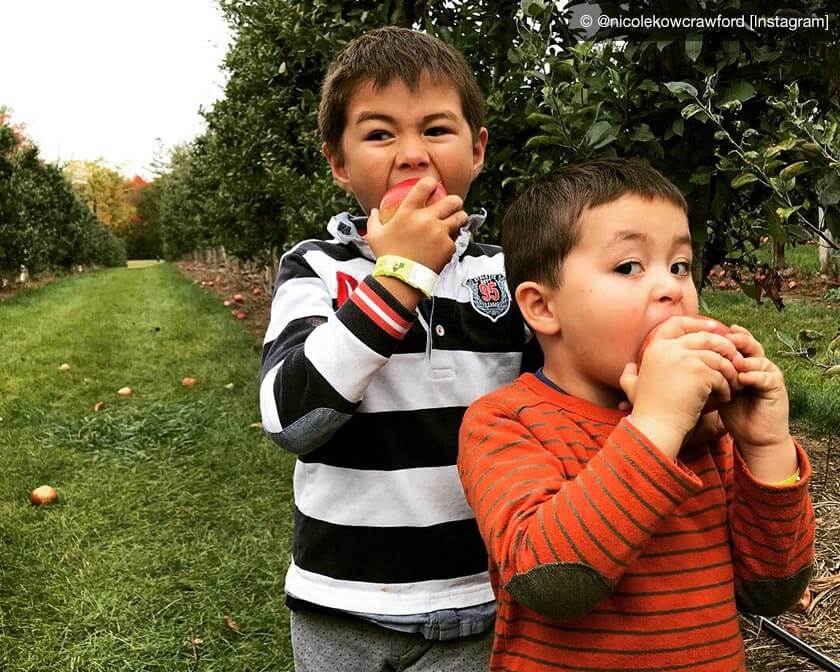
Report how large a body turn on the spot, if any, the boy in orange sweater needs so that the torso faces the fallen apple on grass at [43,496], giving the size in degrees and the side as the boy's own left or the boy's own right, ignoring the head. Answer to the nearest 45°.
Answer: approximately 180°

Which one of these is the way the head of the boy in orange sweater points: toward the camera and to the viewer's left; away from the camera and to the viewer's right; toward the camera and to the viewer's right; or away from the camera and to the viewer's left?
toward the camera and to the viewer's right

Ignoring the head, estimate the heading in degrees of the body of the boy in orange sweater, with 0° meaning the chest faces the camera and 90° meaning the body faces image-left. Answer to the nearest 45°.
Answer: approximately 315°
